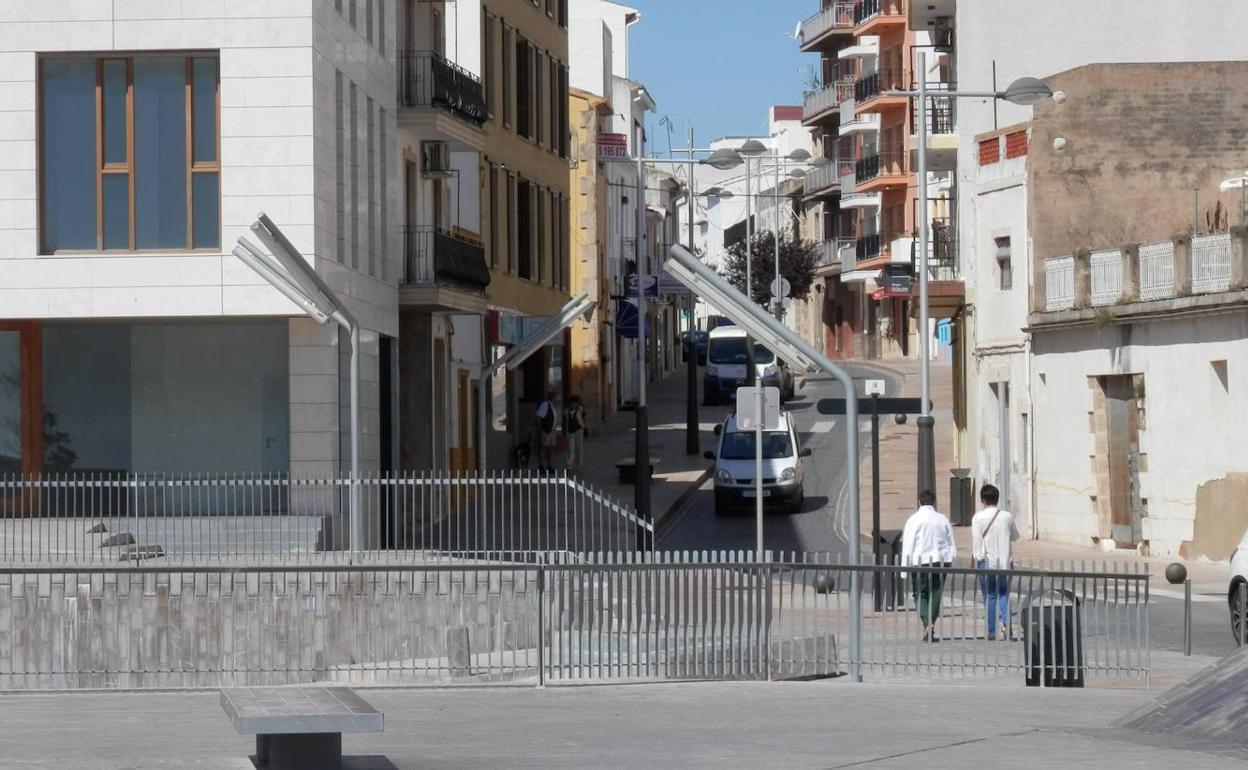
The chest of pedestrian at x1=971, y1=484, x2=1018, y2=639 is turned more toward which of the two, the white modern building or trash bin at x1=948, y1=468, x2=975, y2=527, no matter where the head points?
the trash bin

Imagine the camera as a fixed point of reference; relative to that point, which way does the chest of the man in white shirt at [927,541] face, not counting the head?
away from the camera

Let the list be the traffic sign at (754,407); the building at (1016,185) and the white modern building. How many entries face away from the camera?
1

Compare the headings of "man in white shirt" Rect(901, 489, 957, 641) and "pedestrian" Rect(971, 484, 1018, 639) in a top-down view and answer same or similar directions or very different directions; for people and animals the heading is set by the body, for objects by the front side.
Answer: same or similar directions

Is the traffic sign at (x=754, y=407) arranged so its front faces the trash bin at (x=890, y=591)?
no

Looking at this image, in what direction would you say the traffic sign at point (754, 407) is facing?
away from the camera

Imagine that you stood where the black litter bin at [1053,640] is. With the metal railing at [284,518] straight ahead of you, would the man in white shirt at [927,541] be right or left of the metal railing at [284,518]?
right

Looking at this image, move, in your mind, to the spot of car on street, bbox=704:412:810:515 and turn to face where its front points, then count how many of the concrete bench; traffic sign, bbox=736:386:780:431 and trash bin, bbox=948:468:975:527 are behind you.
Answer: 0

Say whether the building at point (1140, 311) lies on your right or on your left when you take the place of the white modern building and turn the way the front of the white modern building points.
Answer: on your left

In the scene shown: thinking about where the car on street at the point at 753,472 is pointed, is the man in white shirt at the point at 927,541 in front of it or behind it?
in front

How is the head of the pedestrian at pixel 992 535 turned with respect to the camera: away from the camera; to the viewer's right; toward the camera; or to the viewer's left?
away from the camera

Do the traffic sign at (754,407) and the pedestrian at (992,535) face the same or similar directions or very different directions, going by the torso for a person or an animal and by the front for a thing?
same or similar directions

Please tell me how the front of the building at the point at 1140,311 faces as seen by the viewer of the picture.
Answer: facing the viewer and to the left of the viewer

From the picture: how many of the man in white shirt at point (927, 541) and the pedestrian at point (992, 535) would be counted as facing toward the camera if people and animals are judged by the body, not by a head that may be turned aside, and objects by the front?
0

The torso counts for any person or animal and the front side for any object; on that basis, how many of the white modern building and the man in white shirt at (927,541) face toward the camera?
1

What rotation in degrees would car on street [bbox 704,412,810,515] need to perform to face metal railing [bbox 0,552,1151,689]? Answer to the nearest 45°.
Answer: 0° — it already faces it

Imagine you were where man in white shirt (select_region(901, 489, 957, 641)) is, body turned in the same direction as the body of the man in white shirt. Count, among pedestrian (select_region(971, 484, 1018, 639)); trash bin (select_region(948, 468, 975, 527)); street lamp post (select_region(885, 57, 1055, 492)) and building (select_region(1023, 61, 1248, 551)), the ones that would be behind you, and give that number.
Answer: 0

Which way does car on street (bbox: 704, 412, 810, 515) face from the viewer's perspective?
toward the camera

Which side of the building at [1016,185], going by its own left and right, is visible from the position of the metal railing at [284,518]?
front

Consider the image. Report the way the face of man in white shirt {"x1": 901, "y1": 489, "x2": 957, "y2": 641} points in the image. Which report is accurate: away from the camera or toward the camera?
away from the camera

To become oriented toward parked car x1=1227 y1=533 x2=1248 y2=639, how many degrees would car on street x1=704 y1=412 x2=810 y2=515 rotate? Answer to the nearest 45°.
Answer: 0° — it already faces it

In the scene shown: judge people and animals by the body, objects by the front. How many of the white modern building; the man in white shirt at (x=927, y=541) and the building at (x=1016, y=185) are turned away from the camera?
1

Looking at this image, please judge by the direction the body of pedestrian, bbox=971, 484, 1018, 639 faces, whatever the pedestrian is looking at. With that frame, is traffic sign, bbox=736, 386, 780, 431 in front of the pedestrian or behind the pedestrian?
in front
